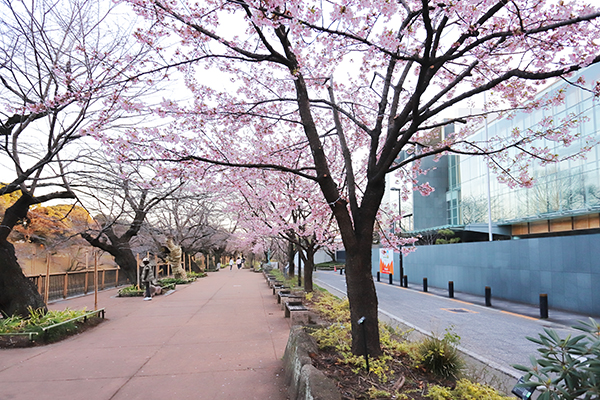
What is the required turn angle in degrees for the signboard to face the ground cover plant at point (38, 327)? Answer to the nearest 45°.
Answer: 0° — it already faces it

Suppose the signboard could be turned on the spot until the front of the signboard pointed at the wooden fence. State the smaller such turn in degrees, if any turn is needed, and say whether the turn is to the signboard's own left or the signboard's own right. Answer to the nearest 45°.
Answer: approximately 45° to the signboard's own right

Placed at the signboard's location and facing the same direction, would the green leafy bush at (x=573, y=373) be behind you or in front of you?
in front

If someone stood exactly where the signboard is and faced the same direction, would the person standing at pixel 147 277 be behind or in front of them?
in front

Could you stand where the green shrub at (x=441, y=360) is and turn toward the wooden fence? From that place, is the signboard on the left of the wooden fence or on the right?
right

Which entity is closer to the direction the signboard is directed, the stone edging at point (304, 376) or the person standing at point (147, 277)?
the stone edging

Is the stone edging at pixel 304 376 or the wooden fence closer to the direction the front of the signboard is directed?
the stone edging

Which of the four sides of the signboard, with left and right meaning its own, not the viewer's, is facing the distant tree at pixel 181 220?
right

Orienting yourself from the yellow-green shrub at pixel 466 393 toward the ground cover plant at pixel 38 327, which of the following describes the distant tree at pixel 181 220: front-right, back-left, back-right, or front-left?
front-right

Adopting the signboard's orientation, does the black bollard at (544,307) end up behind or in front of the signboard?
in front

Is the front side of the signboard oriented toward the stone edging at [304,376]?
yes

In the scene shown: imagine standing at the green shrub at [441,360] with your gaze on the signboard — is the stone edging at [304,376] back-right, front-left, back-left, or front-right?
back-left

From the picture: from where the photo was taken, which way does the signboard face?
toward the camera

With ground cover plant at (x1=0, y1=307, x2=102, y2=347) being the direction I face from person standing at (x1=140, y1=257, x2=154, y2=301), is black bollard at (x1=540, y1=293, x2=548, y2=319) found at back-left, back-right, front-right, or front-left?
front-left

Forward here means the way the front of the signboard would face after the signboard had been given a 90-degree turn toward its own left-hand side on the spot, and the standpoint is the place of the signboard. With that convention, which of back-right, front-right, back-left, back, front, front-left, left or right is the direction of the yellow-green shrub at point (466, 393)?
right
